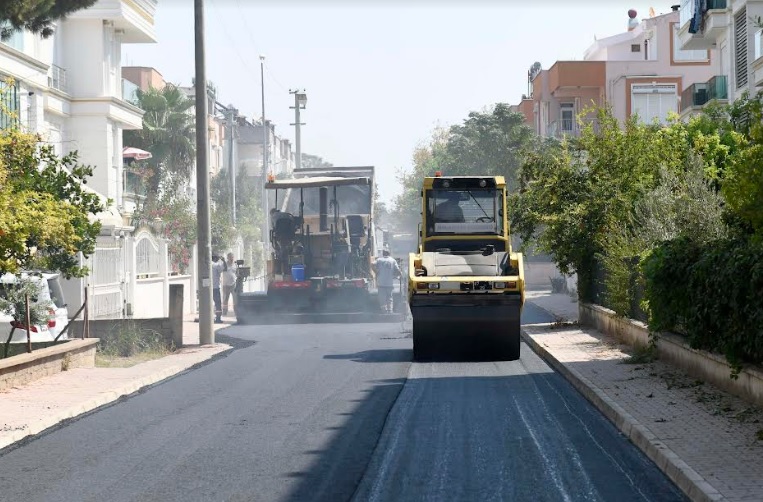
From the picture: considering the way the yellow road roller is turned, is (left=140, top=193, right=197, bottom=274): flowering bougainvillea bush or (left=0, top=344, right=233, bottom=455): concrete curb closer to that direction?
the concrete curb

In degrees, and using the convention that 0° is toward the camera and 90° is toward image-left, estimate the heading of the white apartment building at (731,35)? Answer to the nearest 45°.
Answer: approximately 45°

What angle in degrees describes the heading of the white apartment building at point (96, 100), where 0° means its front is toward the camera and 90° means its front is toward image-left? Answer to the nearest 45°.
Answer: approximately 315°

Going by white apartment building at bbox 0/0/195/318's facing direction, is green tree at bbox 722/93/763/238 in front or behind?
in front

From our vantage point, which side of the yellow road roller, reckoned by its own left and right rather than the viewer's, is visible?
front

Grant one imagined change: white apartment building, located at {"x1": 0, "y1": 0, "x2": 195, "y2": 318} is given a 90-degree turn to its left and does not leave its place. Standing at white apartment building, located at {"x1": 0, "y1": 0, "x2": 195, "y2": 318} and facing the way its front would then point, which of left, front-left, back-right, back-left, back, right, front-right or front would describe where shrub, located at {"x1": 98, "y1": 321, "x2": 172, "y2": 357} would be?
back-right

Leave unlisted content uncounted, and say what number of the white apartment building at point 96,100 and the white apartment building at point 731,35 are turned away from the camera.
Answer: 0

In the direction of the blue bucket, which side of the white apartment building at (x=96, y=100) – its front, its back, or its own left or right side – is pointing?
front

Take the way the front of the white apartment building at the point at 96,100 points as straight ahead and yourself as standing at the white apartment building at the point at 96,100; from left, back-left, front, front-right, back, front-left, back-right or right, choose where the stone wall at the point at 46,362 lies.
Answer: front-right

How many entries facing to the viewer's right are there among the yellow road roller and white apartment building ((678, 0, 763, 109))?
0

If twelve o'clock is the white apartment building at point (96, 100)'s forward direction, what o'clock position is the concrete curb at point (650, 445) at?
The concrete curb is roughly at 1 o'clock from the white apartment building.

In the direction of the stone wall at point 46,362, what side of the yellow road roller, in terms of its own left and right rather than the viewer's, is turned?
right

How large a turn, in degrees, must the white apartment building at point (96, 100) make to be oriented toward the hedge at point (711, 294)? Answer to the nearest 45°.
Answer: approximately 45° to its right

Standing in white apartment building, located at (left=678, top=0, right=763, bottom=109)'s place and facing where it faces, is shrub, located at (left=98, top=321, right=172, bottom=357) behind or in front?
in front

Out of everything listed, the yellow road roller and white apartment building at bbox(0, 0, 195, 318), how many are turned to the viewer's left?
0
